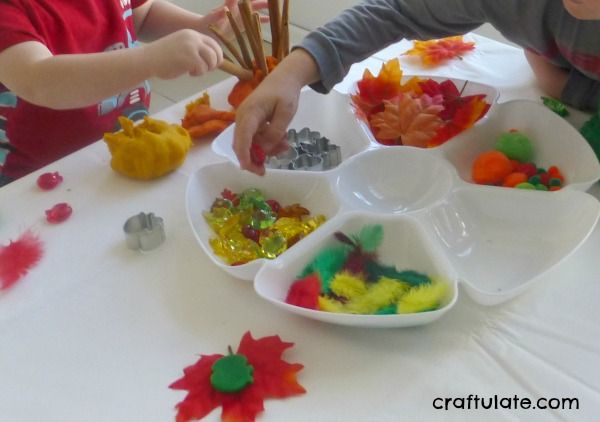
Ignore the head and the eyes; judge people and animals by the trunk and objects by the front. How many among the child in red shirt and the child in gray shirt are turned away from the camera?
0

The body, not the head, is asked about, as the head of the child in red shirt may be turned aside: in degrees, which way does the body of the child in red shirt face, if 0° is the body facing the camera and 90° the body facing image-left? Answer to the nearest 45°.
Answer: approximately 315°

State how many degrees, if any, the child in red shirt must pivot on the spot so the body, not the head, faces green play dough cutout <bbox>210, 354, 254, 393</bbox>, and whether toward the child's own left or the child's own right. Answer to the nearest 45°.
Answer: approximately 45° to the child's own right

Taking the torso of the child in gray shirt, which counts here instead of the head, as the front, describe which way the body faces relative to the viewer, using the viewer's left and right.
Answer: facing the viewer and to the left of the viewer
